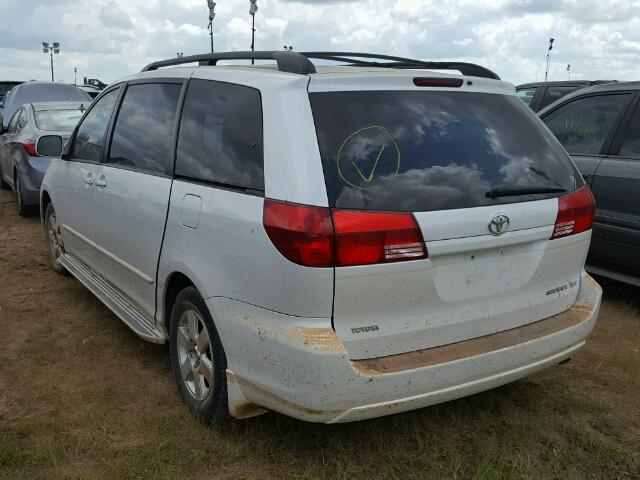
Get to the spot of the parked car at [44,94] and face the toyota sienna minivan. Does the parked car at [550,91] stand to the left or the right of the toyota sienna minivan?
left

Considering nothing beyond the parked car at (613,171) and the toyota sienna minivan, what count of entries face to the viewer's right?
0

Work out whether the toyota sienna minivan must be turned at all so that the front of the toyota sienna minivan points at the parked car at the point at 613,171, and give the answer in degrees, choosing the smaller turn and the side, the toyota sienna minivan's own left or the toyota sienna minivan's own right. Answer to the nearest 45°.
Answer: approximately 90° to the toyota sienna minivan's own right

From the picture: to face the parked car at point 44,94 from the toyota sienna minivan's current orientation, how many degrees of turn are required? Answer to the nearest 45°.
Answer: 0° — it already faces it

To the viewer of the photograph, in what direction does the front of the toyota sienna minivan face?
facing away from the viewer and to the left of the viewer

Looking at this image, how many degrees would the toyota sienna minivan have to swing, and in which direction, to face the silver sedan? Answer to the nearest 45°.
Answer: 0° — it already faces it

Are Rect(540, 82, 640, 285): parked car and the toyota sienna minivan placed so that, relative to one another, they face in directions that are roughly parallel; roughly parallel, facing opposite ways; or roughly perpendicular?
roughly parallel
